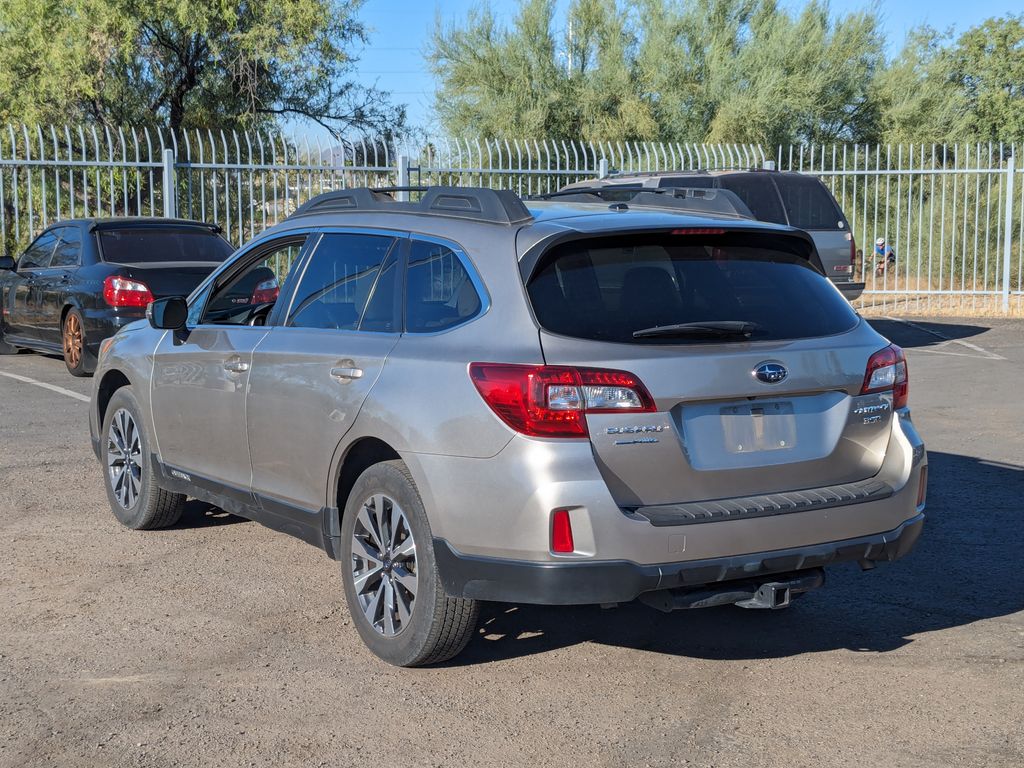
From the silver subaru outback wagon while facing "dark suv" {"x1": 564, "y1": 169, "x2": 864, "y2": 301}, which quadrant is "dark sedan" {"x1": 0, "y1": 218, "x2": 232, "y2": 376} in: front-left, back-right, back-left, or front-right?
front-left

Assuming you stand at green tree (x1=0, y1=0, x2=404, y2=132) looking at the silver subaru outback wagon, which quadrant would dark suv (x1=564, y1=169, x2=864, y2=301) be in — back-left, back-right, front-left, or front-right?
front-left

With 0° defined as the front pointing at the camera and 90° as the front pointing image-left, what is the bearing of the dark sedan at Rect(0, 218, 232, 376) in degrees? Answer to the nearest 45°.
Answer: approximately 135°

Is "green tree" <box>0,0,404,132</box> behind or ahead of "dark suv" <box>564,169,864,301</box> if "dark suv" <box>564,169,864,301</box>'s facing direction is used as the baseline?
ahead

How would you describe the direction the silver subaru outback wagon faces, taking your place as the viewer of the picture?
facing away from the viewer and to the left of the viewer

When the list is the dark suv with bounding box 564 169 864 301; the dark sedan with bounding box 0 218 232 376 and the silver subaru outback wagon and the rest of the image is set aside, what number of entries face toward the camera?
0

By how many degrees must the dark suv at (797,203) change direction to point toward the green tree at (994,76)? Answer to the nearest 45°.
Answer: approximately 90° to its right

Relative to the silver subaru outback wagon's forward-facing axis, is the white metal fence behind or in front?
in front

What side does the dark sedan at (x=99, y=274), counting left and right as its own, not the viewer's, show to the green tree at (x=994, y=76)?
right

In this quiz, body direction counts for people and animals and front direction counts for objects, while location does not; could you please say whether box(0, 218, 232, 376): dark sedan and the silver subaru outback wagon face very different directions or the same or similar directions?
same or similar directions
